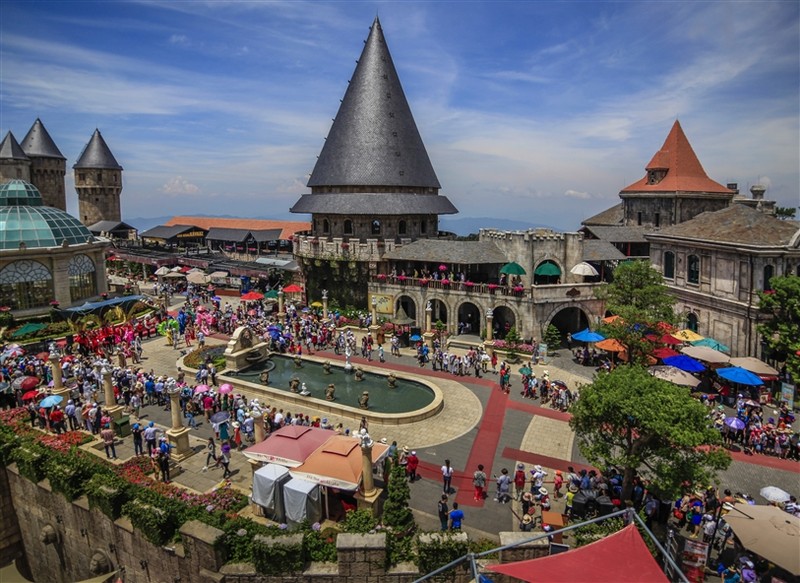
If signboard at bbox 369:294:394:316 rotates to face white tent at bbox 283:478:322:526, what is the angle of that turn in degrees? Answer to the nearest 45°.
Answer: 0° — it already faces it

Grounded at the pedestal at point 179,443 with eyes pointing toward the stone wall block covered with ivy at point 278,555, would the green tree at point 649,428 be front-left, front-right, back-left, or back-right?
front-left

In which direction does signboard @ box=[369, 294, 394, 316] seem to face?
toward the camera

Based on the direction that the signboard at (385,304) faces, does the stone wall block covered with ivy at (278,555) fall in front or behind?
in front

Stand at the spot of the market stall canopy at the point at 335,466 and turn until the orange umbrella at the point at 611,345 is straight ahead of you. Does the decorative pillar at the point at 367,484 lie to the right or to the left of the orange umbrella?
right

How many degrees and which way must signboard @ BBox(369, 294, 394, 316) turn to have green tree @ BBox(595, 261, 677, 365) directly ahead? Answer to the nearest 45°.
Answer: approximately 45° to its left

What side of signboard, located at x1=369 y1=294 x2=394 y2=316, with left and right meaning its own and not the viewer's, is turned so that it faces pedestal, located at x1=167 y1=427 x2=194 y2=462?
front

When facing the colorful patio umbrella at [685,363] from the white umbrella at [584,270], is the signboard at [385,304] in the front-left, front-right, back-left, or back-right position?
back-right

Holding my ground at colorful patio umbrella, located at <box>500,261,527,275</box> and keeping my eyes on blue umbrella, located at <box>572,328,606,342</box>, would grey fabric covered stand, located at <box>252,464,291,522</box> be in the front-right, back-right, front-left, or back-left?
front-right

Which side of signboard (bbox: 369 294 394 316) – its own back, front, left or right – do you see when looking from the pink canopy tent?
front

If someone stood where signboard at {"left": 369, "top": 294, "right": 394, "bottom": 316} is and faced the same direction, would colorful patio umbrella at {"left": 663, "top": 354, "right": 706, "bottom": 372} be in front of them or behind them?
in front

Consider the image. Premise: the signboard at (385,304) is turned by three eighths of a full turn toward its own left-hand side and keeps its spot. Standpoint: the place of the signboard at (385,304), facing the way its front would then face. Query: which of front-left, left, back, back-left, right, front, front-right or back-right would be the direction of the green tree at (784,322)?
right

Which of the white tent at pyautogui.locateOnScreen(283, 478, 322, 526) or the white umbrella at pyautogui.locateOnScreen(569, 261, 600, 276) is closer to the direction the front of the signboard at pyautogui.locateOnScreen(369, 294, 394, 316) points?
the white tent

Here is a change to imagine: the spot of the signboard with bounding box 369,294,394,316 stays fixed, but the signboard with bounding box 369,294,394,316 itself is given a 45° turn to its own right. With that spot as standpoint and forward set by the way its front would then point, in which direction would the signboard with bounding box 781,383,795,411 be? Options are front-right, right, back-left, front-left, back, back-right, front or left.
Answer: left
